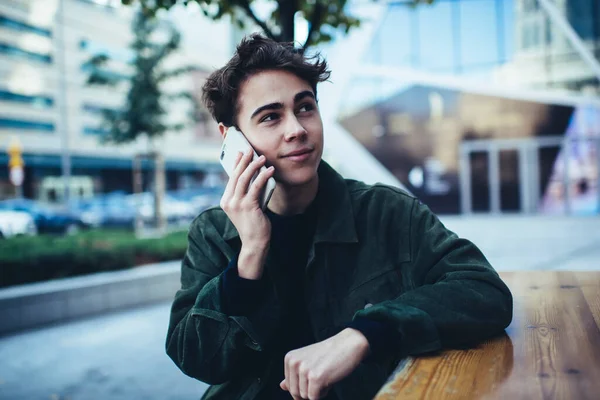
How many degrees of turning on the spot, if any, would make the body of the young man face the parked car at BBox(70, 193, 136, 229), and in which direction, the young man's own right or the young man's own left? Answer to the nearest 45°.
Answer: approximately 135° to the young man's own right

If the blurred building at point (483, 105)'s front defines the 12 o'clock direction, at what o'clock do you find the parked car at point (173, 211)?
The parked car is roughly at 3 o'clock from the blurred building.

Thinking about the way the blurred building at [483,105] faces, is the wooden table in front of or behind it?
in front

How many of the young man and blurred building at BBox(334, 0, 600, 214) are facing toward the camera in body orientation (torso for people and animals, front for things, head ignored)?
2

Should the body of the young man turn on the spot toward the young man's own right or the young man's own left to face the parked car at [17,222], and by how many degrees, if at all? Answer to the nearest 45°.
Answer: approximately 135° to the young man's own right

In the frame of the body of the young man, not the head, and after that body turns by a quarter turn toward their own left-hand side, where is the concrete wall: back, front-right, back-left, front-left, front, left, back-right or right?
back-left

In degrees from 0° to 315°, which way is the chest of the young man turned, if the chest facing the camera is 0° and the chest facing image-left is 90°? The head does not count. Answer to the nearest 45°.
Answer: approximately 0°

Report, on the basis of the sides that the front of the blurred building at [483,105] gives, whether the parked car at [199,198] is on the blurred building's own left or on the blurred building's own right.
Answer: on the blurred building's own right

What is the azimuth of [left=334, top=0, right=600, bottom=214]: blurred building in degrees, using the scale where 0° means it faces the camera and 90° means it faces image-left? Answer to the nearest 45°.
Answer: approximately 0°

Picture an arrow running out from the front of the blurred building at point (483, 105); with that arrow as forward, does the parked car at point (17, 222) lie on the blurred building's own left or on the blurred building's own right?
on the blurred building's own right

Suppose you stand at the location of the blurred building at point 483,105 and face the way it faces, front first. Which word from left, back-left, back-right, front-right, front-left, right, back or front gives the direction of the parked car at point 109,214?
right

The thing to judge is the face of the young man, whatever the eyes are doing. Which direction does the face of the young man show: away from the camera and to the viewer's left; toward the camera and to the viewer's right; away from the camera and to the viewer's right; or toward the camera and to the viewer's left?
toward the camera and to the viewer's right

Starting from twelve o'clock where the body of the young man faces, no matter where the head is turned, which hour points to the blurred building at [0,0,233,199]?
The blurred building is roughly at 5 o'clock from the young man.
